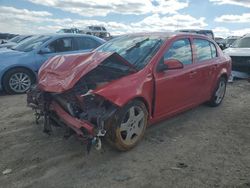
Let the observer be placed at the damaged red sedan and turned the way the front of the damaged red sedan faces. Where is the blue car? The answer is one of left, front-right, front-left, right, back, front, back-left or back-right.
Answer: right

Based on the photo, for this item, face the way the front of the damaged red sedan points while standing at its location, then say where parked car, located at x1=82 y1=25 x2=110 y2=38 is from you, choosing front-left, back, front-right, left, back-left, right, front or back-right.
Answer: back-right

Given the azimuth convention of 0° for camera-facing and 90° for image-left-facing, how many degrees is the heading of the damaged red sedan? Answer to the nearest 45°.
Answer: approximately 45°

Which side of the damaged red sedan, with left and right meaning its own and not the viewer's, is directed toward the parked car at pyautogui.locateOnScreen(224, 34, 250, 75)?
back
